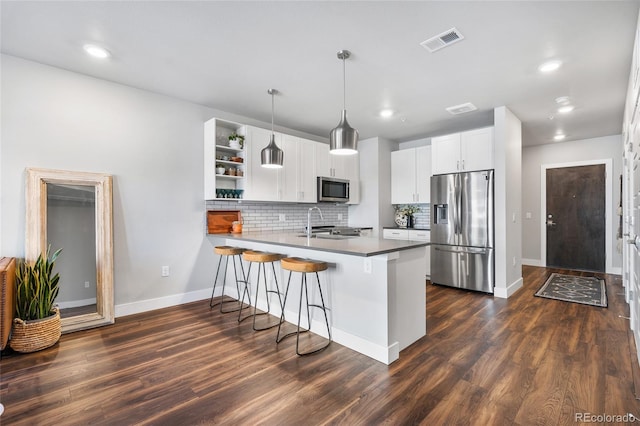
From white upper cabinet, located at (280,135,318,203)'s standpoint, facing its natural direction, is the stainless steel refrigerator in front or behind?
in front

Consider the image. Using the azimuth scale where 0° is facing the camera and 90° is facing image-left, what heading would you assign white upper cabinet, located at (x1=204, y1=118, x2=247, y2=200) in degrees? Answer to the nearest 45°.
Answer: approximately 315°

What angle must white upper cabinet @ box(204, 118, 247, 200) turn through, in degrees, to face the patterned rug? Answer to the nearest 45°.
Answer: approximately 45° to its left

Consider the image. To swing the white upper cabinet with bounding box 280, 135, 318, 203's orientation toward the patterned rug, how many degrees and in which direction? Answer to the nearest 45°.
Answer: approximately 45° to its left

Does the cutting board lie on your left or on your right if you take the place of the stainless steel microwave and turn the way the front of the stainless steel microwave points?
on your right

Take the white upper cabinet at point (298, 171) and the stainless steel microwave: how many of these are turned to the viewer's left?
0

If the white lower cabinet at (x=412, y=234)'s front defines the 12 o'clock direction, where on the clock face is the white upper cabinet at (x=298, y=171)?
The white upper cabinet is roughly at 2 o'clock from the white lower cabinet.

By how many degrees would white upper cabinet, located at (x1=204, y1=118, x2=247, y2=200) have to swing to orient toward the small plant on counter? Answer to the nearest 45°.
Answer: approximately 45° to its left

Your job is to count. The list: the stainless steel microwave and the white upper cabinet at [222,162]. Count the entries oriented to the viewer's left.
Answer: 0

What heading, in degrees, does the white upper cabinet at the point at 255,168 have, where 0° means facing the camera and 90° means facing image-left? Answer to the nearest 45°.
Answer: approximately 315°
